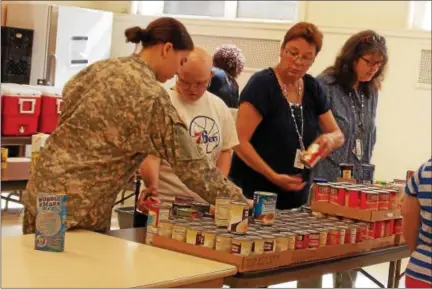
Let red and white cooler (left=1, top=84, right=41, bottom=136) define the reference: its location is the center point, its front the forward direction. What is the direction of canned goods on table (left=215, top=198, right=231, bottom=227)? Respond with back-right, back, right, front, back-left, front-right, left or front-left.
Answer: front

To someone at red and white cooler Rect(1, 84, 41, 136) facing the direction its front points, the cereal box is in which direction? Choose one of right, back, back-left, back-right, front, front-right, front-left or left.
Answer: front

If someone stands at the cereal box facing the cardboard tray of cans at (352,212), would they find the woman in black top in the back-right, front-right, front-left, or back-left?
front-left

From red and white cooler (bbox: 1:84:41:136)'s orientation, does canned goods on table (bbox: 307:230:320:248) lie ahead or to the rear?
ahead

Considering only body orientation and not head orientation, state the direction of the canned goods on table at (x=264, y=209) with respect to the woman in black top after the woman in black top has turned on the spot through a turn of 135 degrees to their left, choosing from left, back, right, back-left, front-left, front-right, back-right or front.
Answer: back

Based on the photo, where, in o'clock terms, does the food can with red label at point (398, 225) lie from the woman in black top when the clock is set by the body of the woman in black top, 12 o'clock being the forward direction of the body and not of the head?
The food can with red label is roughly at 11 o'clock from the woman in black top.

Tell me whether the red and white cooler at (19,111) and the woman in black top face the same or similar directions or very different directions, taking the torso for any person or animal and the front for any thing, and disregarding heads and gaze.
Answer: same or similar directions

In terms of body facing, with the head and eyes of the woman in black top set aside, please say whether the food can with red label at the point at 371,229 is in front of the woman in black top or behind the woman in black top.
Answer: in front

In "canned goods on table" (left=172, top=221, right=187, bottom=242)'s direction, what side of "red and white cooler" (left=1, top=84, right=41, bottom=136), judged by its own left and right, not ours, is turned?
front

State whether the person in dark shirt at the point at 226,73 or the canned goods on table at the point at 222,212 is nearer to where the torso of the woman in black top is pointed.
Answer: the canned goods on table

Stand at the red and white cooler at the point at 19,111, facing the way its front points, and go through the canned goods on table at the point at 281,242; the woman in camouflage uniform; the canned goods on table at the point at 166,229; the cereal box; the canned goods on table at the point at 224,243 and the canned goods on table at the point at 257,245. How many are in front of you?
6

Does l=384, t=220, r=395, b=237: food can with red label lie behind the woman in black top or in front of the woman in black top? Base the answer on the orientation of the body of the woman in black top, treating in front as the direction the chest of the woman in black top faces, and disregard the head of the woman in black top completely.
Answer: in front

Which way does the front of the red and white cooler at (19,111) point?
toward the camera

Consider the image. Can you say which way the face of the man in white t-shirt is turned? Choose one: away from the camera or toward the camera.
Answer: toward the camera

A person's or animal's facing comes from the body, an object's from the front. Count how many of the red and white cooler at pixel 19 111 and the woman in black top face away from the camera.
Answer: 0
